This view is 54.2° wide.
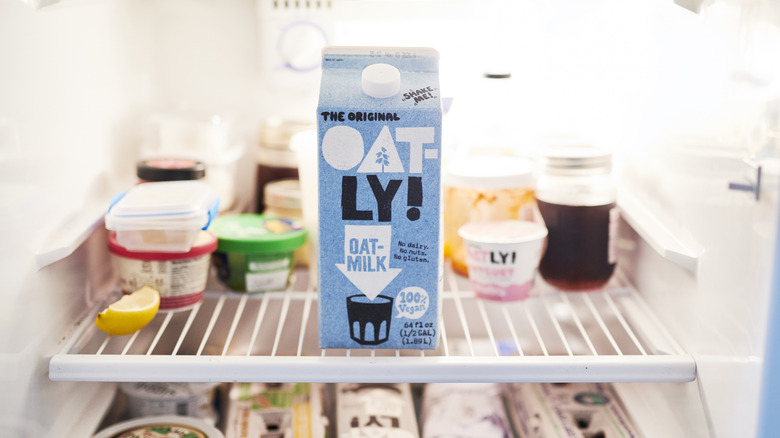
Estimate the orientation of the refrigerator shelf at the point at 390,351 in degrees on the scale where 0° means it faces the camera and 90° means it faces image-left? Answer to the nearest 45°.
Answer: approximately 0°

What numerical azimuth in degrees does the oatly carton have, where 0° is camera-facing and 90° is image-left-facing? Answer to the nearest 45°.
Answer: approximately 0°
